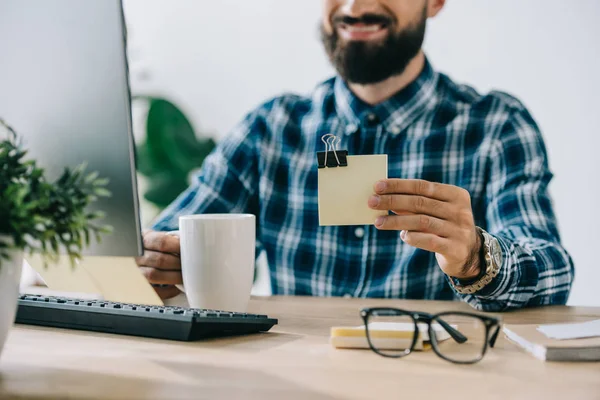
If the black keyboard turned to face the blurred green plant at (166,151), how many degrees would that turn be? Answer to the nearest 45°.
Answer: approximately 45° to its left

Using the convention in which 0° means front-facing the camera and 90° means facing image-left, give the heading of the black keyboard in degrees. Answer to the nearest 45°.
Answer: approximately 225°

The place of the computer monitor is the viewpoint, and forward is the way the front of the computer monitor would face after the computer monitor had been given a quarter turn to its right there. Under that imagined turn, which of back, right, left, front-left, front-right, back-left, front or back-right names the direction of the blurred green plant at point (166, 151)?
back-left

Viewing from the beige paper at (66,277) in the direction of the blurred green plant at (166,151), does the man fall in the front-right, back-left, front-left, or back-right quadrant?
front-right

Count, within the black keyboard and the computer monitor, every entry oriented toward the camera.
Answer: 0

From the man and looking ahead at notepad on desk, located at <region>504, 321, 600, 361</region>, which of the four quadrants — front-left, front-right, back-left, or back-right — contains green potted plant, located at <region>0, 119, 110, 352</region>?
front-right

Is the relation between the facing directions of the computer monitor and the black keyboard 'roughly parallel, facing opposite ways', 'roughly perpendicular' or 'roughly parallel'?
roughly parallel

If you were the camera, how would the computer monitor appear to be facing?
facing away from the viewer and to the right of the viewer
